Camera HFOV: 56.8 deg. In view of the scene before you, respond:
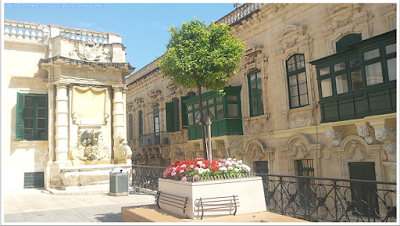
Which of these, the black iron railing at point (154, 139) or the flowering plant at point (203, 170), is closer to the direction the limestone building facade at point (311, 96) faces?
the flowering plant

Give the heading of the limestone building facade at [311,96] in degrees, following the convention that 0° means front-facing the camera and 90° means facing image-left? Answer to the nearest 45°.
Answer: approximately 45°

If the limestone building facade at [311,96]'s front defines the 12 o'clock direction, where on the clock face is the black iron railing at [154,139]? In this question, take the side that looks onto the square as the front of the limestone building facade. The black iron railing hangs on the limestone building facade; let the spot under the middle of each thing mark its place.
The black iron railing is roughly at 3 o'clock from the limestone building facade.

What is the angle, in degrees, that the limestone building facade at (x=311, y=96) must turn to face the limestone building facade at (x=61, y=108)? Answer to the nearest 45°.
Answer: approximately 45° to its right

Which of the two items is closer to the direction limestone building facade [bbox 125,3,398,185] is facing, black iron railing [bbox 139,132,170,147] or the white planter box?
the white planter box

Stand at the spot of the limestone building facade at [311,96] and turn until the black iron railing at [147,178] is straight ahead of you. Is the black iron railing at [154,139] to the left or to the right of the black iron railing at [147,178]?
right

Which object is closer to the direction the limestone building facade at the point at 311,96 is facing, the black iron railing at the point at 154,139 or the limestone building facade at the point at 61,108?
the limestone building facade
